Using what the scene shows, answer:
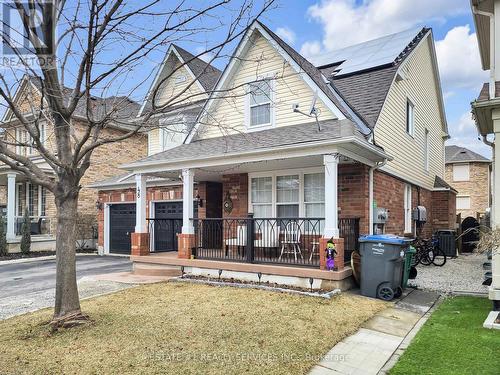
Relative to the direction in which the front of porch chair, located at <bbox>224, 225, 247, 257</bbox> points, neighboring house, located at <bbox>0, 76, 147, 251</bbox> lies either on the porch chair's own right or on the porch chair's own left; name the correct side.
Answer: on the porch chair's own right

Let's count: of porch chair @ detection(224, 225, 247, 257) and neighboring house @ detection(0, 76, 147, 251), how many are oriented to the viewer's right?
0

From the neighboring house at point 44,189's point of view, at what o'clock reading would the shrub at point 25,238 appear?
The shrub is roughly at 11 o'clock from the neighboring house.

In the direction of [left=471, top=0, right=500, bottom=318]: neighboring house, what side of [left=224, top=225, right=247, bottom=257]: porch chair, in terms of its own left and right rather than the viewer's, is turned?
left

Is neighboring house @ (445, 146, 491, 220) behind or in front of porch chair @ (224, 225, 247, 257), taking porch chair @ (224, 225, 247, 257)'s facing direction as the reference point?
behind

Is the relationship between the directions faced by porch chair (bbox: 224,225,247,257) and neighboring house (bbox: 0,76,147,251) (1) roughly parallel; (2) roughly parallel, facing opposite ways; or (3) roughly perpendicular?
roughly parallel

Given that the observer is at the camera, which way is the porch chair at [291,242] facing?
facing the viewer

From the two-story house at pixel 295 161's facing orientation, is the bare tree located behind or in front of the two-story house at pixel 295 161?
in front

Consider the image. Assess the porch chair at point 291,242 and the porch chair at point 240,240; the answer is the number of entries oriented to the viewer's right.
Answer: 0

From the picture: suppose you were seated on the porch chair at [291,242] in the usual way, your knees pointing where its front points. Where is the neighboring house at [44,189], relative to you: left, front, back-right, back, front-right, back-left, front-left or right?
back-right

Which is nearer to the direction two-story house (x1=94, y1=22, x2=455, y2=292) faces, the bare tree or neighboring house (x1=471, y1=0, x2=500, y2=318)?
the bare tree

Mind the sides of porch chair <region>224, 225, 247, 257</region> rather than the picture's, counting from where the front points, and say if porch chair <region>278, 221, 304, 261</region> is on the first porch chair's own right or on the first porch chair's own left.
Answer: on the first porch chair's own left

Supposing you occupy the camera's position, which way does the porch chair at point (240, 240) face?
facing the viewer and to the left of the viewer
